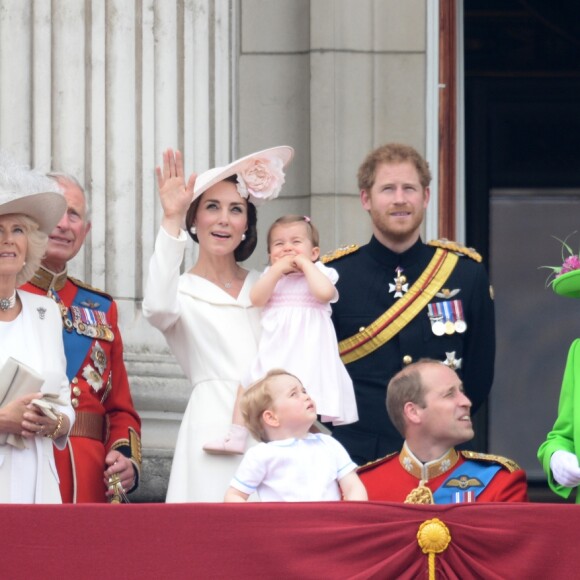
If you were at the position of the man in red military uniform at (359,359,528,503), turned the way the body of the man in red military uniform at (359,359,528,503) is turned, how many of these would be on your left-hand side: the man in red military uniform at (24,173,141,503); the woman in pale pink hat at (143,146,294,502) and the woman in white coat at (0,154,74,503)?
0

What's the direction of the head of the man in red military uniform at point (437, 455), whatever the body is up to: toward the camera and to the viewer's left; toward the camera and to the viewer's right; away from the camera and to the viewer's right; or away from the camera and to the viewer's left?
toward the camera and to the viewer's right

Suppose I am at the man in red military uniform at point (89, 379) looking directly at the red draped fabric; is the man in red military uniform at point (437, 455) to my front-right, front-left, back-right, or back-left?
front-left

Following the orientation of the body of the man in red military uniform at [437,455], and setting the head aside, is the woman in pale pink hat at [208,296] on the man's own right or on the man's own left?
on the man's own right

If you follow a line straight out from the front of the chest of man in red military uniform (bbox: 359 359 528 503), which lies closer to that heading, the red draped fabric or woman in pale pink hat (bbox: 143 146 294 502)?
the red draped fabric

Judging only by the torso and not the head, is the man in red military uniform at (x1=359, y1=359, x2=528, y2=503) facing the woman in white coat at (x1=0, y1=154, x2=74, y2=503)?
no

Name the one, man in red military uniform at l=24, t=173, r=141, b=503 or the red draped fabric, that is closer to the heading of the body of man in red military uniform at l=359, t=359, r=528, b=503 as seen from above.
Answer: the red draped fabric

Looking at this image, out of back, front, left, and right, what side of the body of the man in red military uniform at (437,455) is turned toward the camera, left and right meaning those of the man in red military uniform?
front

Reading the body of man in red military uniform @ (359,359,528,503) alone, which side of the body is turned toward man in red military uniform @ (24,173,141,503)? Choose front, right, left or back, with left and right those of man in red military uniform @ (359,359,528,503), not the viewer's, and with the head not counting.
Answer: right
